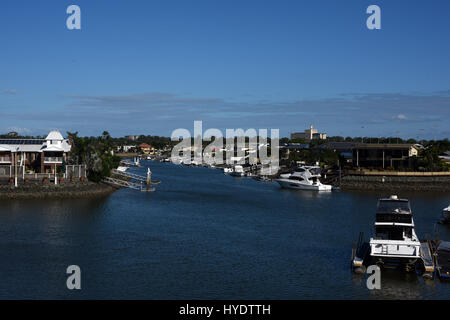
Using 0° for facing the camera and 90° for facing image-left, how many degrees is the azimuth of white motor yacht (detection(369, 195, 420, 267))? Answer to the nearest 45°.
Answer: approximately 180°

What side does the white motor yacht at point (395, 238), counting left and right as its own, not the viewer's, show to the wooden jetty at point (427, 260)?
right

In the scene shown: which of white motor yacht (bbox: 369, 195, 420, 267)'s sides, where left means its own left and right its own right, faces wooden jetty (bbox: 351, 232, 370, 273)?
left

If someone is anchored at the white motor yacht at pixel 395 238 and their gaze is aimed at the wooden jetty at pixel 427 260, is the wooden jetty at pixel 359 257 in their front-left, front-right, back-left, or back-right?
back-right

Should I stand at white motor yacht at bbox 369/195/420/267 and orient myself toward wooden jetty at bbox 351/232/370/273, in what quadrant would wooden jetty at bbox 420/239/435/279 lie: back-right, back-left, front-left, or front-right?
back-left
